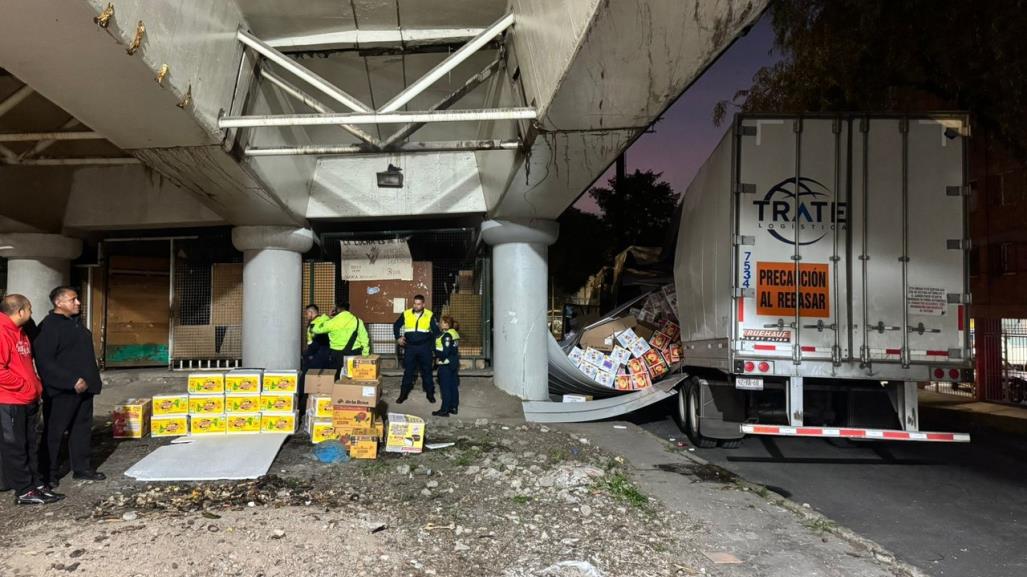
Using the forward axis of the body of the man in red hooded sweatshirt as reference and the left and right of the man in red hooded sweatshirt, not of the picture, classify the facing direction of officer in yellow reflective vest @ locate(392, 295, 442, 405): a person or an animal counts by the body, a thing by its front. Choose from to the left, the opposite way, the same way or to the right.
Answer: to the right

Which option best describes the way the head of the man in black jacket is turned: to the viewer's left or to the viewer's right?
to the viewer's right

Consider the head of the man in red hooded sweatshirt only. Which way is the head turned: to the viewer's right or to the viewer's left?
to the viewer's right

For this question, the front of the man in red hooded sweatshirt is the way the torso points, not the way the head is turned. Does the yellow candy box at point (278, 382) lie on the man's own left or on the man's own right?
on the man's own left

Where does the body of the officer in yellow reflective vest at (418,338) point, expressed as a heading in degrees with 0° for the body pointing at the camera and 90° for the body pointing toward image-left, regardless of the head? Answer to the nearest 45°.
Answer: approximately 0°

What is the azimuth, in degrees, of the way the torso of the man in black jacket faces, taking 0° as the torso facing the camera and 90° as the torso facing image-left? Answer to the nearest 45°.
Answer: approximately 315°

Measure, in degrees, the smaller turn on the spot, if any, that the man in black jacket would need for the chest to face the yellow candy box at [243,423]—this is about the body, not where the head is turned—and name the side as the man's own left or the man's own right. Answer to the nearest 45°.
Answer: approximately 90° to the man's own left
